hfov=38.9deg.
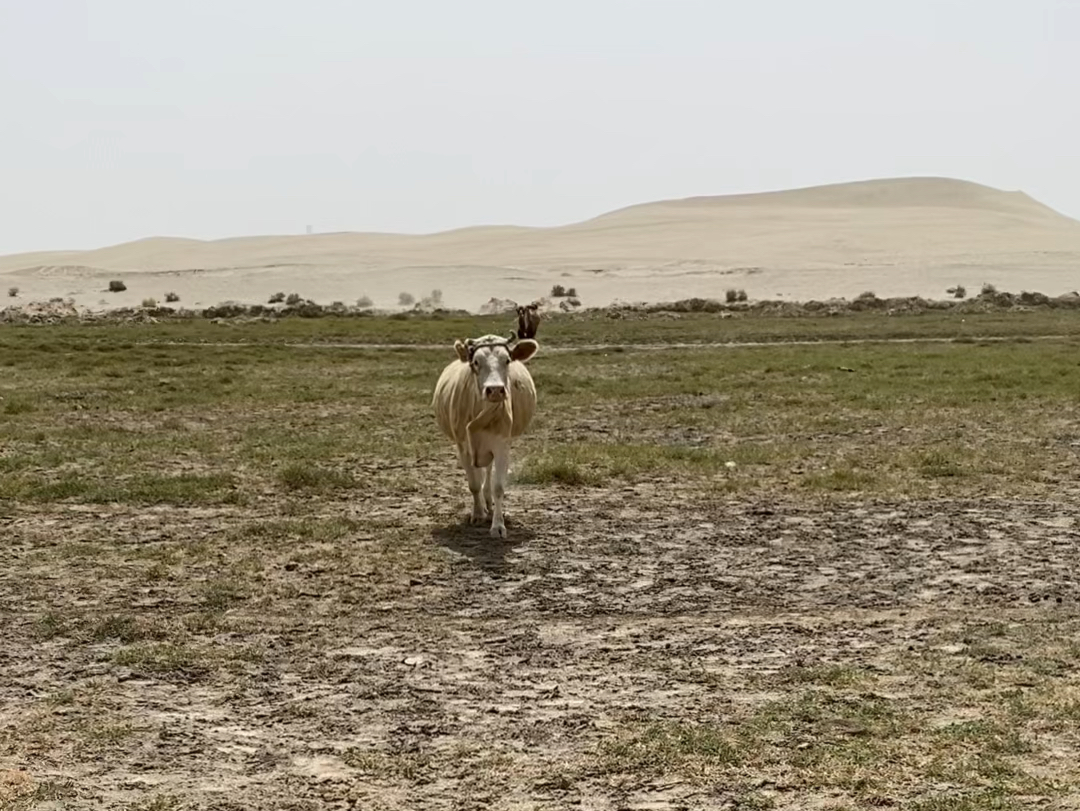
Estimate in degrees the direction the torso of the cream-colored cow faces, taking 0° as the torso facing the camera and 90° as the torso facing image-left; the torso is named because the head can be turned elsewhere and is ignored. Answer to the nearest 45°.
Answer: approximately 0°

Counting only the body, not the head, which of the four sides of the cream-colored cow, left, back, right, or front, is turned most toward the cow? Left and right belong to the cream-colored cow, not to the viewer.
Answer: back
